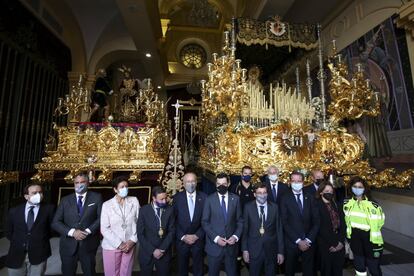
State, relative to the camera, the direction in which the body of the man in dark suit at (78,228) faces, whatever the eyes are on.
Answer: toward the camera

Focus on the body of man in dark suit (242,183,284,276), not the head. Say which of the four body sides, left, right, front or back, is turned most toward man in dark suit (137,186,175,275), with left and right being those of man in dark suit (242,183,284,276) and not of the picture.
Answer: right

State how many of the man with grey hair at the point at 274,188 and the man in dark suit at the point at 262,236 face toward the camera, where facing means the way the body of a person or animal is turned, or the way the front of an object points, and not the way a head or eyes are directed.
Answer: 2

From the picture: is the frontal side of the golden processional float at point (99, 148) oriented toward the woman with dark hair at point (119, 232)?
yes

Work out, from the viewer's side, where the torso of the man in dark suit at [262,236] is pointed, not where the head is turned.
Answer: toward the camera

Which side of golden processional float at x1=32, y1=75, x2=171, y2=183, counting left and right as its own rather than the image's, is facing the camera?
front

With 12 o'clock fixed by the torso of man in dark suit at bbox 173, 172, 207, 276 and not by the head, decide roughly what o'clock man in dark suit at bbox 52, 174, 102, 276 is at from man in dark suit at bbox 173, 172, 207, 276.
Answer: man in dark suit at bbox 52, 174, 102, 276 is roughly at 3 o'clock from man in dark suit at bbox 173, 172, 207, 276.

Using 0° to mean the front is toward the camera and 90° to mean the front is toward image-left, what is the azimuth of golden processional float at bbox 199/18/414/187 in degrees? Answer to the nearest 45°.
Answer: approximately 0°

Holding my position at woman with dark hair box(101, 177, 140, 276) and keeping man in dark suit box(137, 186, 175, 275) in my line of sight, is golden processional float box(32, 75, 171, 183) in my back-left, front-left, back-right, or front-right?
back-left

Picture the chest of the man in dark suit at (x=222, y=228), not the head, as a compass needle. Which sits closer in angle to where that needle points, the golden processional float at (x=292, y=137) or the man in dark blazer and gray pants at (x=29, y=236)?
the man in dark blazer and gray pants

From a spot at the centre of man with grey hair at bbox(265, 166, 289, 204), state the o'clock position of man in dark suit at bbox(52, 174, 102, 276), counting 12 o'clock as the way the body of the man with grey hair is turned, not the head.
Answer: The man in dark suit is roughly at 2 o'clock from the man with grey hair.

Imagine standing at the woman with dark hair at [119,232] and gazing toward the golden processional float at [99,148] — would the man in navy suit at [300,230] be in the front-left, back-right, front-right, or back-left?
back-right
